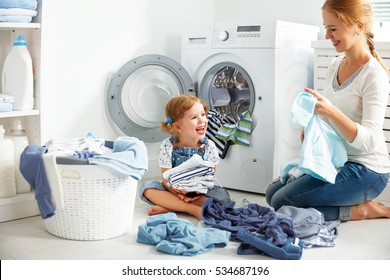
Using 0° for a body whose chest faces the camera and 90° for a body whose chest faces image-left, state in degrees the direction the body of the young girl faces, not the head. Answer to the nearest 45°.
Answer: approximately 0°

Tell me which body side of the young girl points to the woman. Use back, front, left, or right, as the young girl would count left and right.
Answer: left

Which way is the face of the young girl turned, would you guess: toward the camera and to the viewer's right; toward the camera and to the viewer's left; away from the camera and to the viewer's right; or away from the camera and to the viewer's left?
toward the camera and to the viewer's right

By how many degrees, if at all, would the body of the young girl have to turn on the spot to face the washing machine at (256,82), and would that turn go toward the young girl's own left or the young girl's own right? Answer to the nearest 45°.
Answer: approximately 135° to the young girl's own left

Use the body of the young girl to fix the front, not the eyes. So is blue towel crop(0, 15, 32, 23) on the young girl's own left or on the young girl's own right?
on the young girl's own right

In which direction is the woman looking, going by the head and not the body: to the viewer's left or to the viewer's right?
to the viewer's left

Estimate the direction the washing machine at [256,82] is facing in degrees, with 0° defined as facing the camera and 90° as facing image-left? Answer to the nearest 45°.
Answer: approximately 45°

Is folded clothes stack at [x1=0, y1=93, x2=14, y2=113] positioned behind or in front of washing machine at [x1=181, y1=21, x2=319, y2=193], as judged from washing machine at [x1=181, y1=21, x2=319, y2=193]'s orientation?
in front

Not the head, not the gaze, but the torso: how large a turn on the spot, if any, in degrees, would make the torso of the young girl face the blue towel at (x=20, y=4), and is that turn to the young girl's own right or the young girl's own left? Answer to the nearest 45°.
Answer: approximately 90° to the young girl's own right

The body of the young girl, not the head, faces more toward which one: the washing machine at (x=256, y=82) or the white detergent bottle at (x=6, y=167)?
the white detergent bottle

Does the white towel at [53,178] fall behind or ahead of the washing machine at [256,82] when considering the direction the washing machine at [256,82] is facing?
ahead
